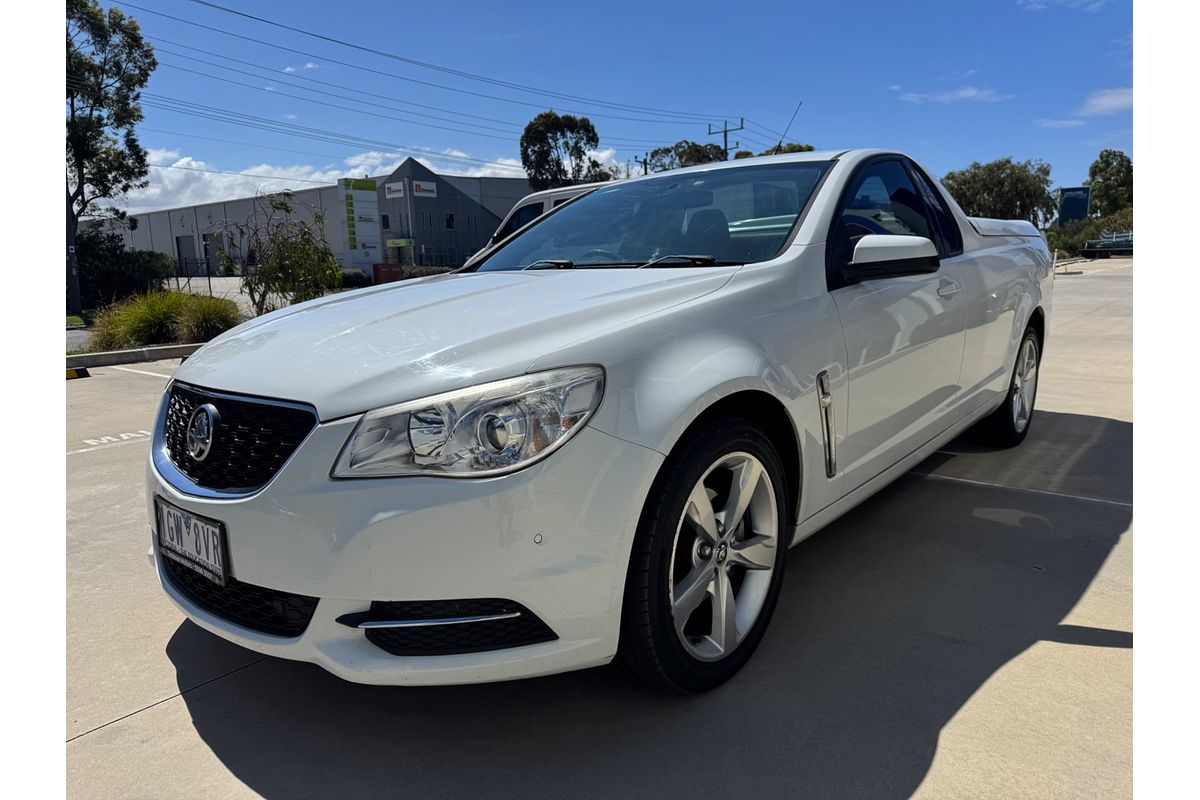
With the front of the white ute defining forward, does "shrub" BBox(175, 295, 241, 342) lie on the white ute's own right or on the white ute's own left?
on the white ute's own right

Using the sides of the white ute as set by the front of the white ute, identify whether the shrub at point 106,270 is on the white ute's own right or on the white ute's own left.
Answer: on the white ute's own right

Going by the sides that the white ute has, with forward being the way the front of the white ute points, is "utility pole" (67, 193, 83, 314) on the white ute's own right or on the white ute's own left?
on the white ute's own right

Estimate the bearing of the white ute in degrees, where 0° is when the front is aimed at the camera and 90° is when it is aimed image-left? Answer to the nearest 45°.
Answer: approximately 45°

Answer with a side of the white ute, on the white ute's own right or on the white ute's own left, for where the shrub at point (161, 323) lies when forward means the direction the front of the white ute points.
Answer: on the white ute's own right
